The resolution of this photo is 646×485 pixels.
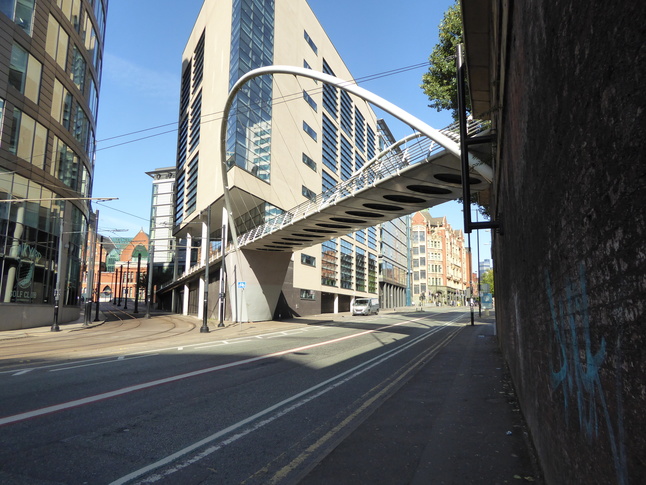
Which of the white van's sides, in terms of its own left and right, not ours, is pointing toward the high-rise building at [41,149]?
front

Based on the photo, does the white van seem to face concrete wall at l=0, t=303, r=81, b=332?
yes

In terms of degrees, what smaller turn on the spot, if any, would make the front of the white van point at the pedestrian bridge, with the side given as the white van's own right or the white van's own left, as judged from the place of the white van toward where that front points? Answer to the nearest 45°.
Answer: approximately 45° to the white van's own left

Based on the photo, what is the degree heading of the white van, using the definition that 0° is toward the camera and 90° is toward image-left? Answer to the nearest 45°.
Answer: approximately 45°

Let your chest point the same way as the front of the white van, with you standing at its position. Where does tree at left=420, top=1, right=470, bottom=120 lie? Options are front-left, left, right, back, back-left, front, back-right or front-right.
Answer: front-left
